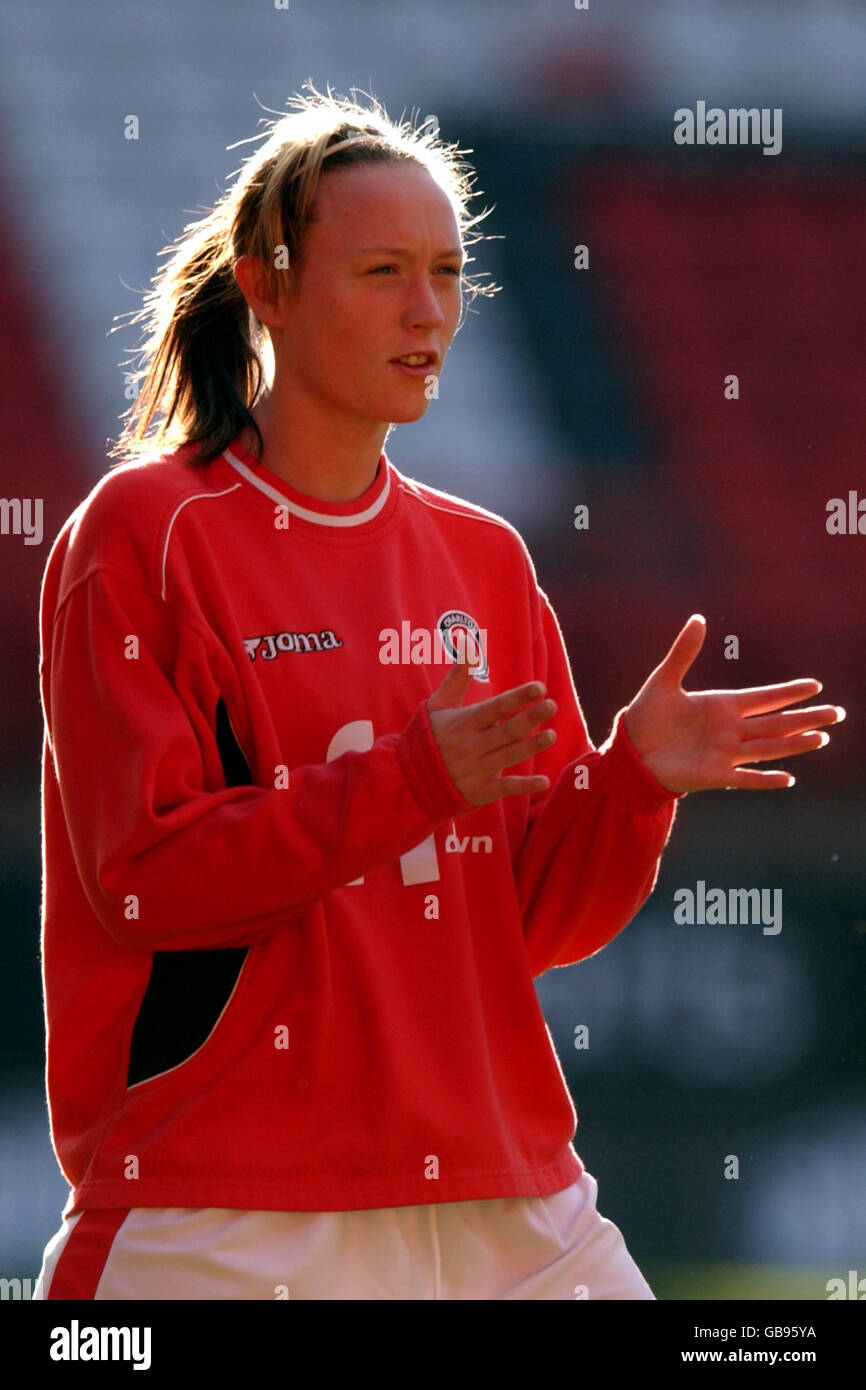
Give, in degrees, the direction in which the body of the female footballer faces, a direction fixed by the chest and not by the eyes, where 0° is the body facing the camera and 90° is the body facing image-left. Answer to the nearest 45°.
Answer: approximately 315°
